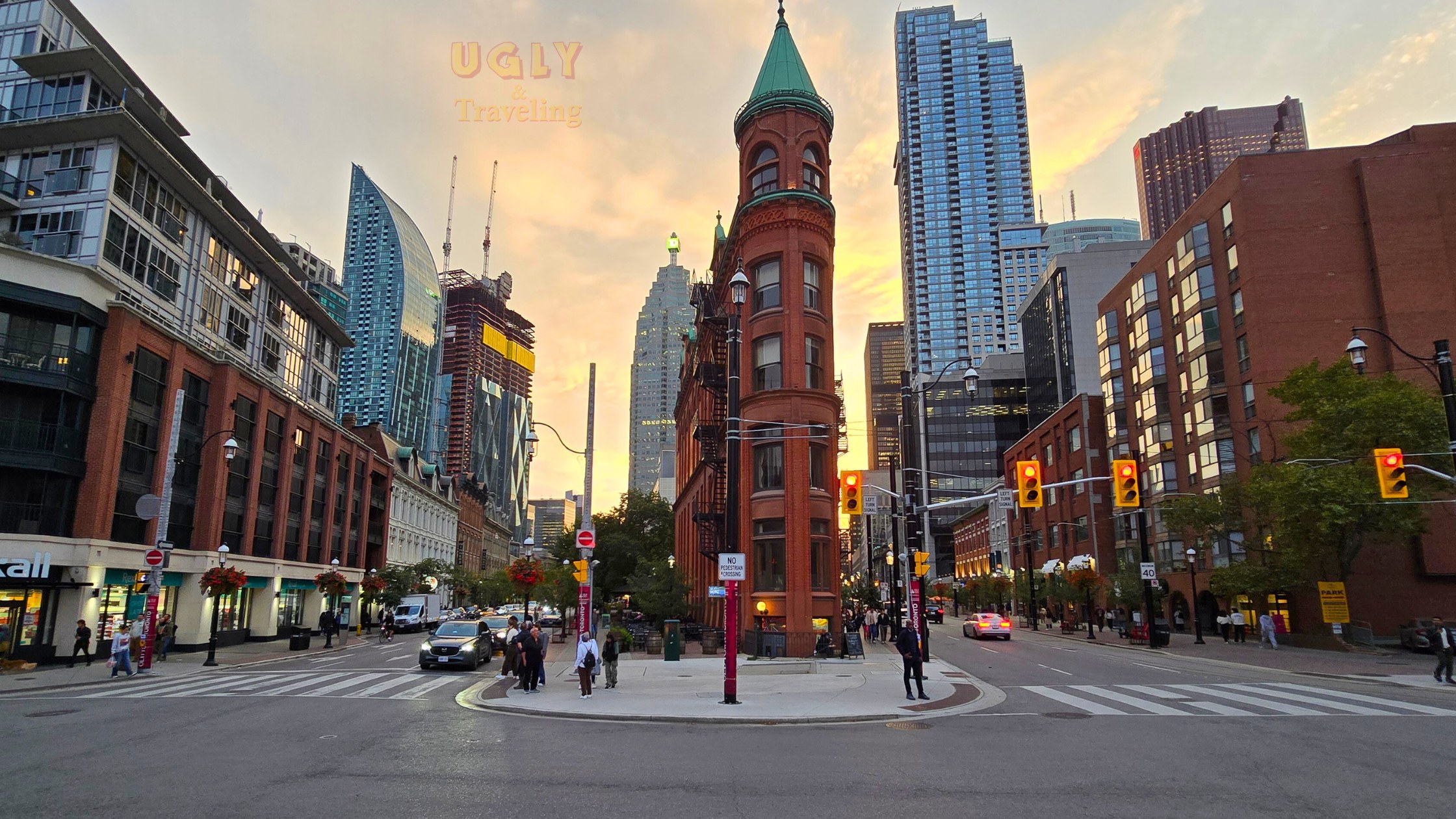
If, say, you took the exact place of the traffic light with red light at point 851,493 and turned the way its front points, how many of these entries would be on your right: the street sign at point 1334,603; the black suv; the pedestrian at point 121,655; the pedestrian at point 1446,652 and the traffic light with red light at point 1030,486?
2

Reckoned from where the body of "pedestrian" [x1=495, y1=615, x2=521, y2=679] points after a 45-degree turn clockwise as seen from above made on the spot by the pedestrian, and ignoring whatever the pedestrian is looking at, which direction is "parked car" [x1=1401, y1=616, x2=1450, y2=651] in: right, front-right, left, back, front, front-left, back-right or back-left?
back-right

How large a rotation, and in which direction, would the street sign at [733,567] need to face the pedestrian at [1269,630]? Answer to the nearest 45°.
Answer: approximately 135° to its left

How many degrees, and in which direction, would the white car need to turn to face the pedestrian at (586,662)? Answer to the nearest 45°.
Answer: approximately 135° to its left

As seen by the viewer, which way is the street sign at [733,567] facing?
toward the camera

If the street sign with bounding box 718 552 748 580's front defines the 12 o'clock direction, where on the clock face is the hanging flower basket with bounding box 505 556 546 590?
The hanging flower basket is roughly at 5 o'clock from the street sign.

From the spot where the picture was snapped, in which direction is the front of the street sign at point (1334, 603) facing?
facing the viewer

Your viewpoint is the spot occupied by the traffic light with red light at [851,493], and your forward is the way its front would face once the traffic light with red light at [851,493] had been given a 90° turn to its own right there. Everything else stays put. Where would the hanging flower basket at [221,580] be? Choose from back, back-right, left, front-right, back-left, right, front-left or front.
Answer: front

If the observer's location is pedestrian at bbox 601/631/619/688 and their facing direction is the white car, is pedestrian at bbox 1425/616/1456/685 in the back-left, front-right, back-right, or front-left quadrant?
front-right

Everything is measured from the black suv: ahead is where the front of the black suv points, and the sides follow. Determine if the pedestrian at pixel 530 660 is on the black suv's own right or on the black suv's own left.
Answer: on the black suv's own left

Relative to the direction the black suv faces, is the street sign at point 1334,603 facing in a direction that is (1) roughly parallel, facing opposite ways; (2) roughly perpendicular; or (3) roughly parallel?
roughly parallel
